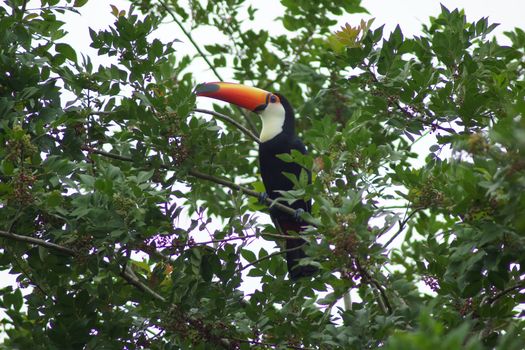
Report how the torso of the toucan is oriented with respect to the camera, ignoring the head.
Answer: to the viewer's left
